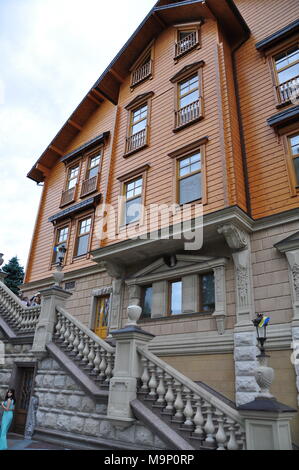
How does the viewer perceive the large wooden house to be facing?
facing the viewer and to the left of the viewer

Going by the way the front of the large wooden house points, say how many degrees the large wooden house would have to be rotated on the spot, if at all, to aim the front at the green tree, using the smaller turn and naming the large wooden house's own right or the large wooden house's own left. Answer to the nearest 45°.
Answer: approximately 90° to the large wooden house's own right
